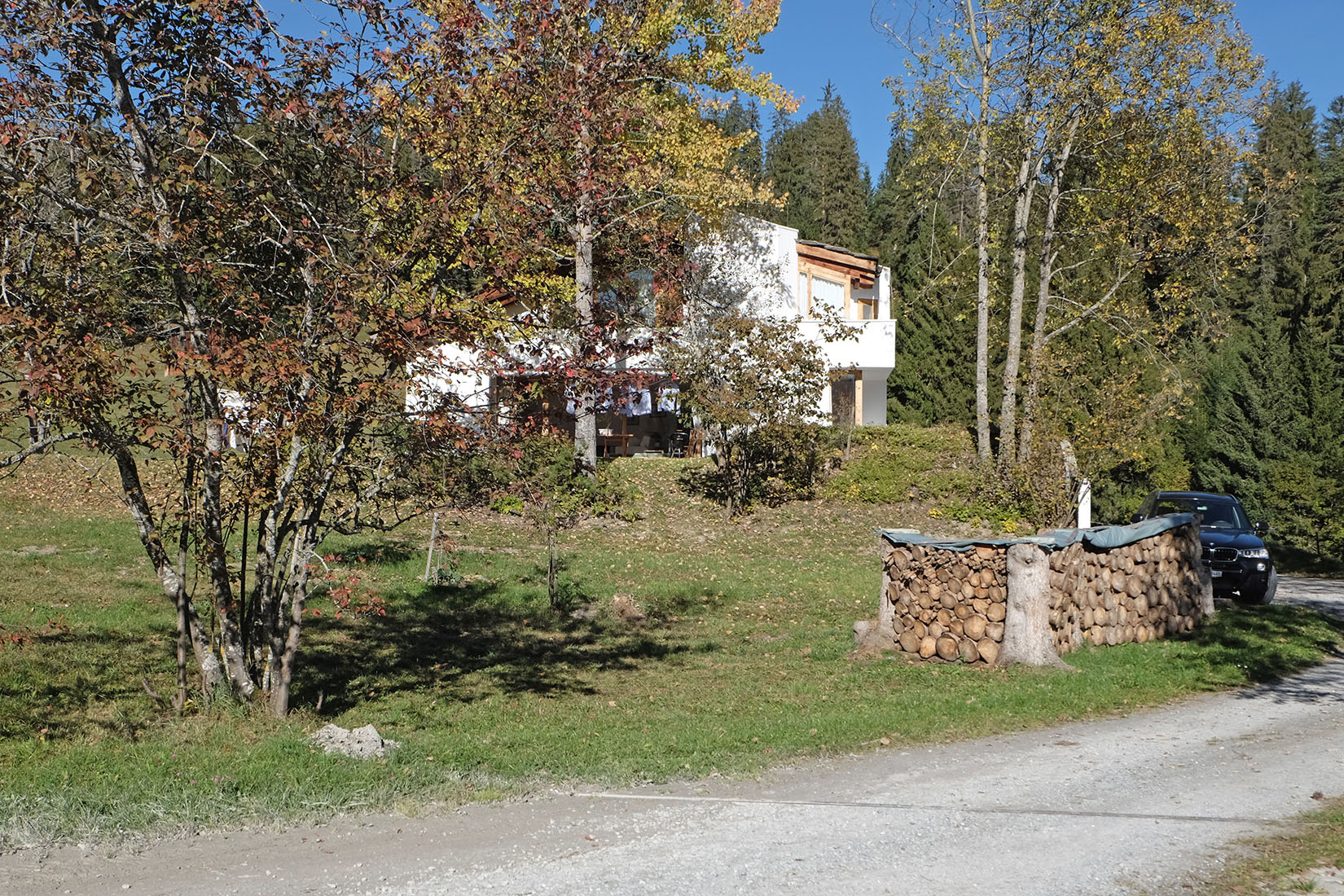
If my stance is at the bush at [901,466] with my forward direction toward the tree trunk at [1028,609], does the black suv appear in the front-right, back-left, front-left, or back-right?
front-left

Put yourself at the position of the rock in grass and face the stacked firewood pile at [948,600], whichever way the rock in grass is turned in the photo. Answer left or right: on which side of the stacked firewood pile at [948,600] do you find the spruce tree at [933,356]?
left

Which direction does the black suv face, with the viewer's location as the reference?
facing the viewer

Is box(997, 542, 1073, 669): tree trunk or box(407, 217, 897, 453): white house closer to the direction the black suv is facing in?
the tree trunk

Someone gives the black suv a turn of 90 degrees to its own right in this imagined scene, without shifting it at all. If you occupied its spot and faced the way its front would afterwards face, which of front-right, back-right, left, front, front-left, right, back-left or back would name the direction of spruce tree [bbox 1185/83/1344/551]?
right

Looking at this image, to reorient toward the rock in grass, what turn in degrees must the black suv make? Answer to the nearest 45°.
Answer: approximately 45° to its right

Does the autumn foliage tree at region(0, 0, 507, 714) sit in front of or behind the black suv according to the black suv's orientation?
in front

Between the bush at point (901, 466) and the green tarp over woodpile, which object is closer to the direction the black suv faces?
the green tarp over woodpile

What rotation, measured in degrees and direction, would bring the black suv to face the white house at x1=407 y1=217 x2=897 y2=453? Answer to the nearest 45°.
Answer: approximately 135° to its right

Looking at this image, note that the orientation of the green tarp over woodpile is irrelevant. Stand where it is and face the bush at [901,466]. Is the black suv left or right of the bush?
right

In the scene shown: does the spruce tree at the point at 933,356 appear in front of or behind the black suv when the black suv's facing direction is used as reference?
behind

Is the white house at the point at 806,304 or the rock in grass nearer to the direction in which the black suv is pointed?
the rock in grass
